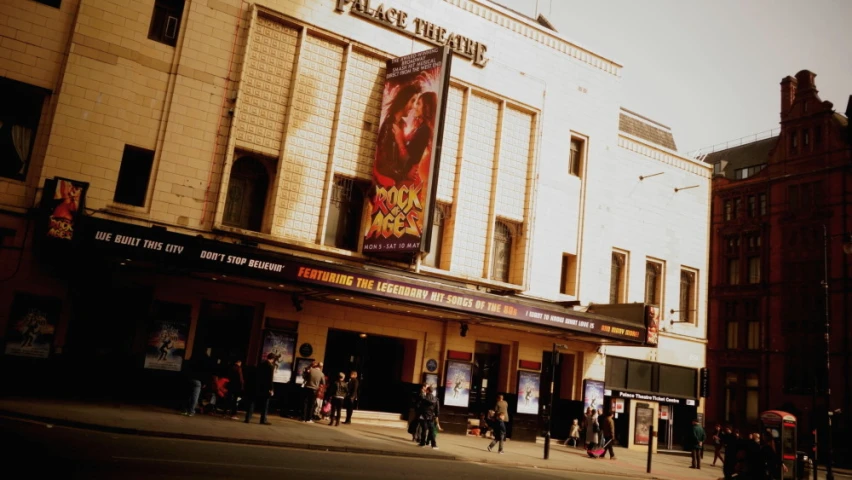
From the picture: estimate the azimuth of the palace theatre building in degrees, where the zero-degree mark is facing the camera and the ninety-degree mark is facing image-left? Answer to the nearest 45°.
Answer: approximately 315°

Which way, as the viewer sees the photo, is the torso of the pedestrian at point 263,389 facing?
to the viewer's right

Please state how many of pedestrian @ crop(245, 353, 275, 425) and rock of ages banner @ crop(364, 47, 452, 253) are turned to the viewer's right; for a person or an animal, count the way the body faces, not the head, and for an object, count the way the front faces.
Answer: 1

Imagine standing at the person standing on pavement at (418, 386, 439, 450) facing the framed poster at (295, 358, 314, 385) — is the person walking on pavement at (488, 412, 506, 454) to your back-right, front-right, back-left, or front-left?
back-right

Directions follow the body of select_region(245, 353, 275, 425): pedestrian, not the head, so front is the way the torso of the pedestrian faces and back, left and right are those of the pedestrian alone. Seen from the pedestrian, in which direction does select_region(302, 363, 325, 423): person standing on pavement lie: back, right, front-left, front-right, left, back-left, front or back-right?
front-left

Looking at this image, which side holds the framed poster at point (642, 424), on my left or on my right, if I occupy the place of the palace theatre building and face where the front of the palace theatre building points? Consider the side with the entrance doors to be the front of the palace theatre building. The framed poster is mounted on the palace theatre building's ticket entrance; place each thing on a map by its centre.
on my left

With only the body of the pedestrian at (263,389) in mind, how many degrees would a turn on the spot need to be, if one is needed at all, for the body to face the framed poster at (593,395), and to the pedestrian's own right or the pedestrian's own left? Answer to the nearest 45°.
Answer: approximately 45° to the pedestrian's own left
